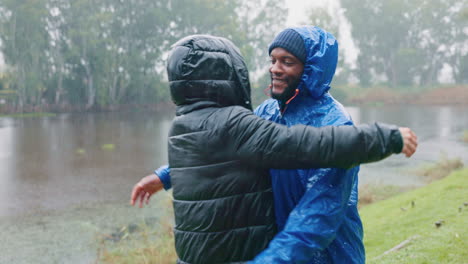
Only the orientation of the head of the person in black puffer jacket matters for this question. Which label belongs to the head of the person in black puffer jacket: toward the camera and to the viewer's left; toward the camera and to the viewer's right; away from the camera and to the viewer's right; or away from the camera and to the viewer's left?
away from the camera and to the viewer's right

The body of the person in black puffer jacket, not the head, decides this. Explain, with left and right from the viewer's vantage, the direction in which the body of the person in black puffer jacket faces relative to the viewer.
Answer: facing away from the viewer and to the right of the viewer

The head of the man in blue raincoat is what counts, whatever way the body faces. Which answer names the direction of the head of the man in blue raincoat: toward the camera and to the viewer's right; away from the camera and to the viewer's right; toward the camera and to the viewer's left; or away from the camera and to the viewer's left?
toward the camera and to the viewer's left

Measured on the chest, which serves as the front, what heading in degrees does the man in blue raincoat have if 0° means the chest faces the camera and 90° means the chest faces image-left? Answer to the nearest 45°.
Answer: approximately 45°

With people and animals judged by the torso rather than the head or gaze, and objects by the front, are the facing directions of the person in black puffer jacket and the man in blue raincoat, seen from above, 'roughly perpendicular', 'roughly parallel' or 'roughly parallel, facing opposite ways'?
roughly parallel, facing opposite ways
